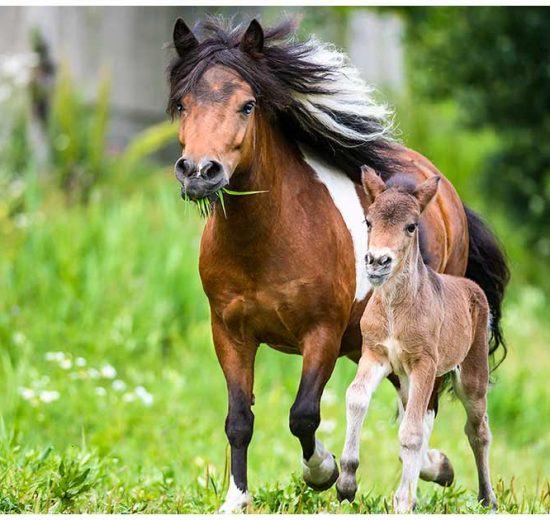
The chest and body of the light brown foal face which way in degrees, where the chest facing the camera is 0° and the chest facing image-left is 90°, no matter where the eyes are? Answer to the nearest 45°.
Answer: approximately 45°

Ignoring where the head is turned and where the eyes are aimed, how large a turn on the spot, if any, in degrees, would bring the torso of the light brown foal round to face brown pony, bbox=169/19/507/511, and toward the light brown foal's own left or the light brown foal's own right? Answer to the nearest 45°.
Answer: approximately 90° to the light brown foal's own right

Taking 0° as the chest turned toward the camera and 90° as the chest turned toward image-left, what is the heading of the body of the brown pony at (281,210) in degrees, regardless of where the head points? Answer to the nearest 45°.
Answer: approximately 45°

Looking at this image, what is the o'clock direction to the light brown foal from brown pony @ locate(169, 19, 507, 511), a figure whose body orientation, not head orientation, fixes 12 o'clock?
The light brown foal is roughly at 9 o'clock from the brown pony.
